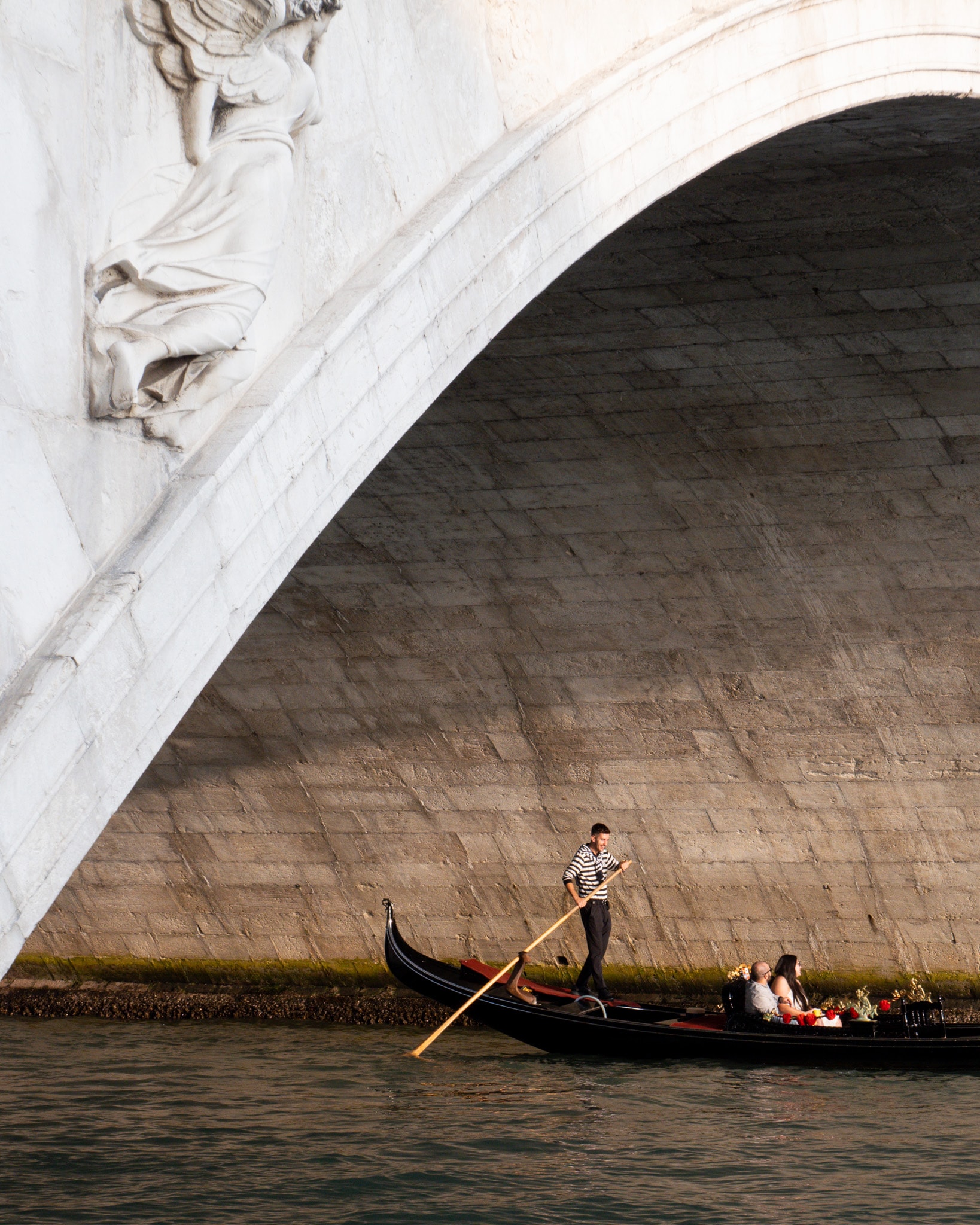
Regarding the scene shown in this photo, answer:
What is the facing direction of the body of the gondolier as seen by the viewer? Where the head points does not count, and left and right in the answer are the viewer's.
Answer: facing the viewer and to the right of the viewer

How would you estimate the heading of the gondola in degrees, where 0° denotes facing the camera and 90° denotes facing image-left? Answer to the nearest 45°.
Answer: approximately 270°
